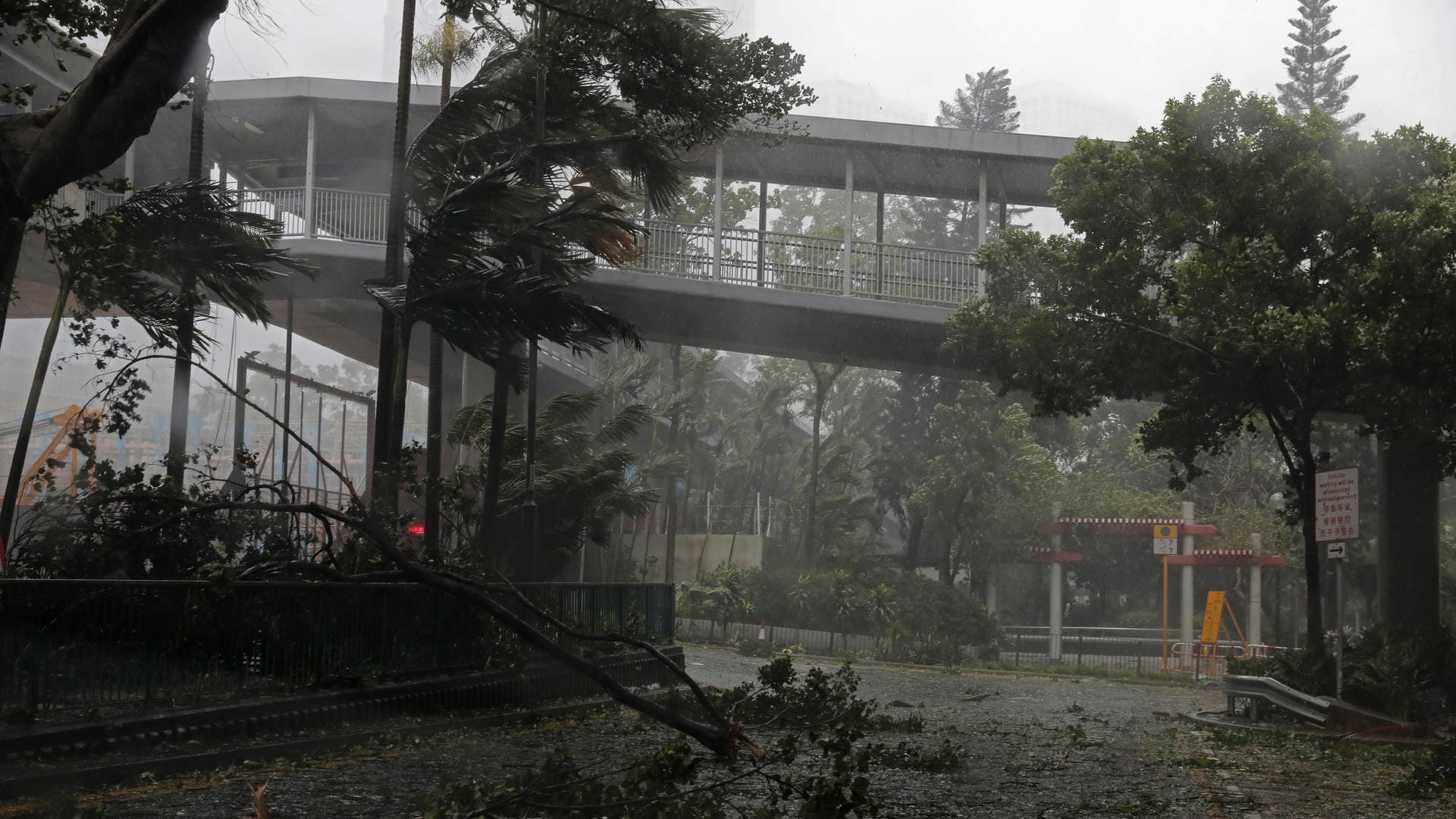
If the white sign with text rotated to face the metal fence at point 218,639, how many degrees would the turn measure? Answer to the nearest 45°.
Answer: approximately 45° to its right

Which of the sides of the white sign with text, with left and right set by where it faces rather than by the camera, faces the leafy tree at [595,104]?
right

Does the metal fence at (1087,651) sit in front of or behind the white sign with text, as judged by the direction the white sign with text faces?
behind

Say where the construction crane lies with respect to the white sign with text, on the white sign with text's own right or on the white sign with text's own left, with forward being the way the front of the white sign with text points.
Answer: on the white sign with text's own right

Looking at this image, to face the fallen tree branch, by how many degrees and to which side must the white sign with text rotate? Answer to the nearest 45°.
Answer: approximately 45° to its right

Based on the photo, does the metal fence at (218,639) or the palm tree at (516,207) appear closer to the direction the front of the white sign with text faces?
the metal fence

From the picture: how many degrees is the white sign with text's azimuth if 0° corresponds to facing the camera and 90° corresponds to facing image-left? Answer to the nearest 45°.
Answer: approximately 0°

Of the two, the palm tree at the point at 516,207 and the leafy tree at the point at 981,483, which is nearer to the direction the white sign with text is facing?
the palm tree

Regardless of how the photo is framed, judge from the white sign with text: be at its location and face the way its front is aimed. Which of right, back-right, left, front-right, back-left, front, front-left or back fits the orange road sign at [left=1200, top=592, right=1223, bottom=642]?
back

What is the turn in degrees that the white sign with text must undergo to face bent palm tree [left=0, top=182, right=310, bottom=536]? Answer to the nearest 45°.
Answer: approximately 45° to its right

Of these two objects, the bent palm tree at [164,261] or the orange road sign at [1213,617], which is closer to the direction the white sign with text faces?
the bent palm tree

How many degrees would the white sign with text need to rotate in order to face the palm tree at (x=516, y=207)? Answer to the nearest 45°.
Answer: approximately 90° to its right
